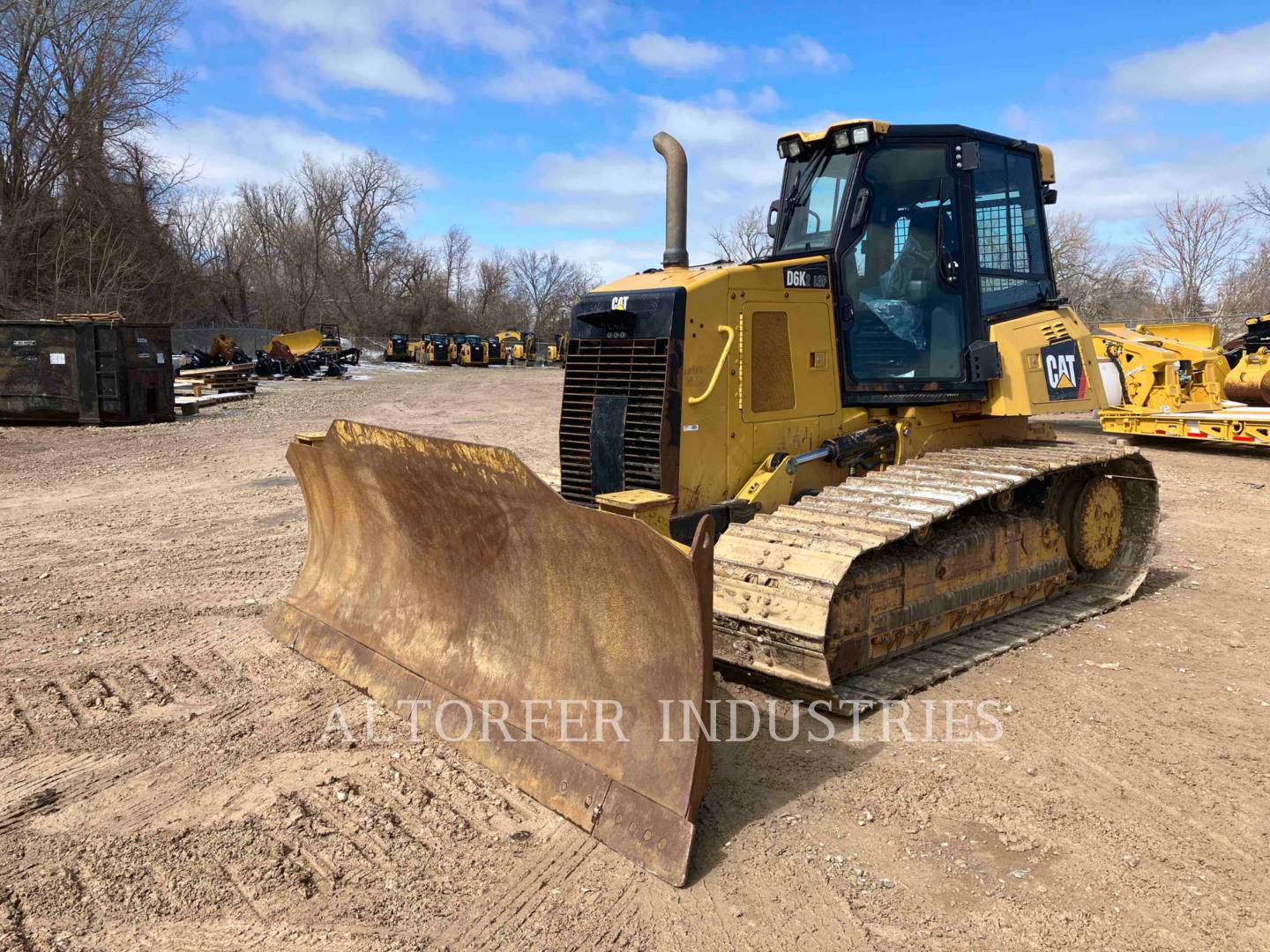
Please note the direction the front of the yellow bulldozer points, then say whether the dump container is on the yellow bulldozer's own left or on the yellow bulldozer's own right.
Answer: on the yellow bulldozer's own right

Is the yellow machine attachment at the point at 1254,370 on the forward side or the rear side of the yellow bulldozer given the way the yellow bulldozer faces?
on the rear side

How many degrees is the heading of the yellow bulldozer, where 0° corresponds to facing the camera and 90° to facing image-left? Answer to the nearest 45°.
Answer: approximately 45°

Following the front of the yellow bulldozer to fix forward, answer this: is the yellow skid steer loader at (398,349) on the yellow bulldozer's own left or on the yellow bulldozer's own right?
on the yellow bulldozer's own right

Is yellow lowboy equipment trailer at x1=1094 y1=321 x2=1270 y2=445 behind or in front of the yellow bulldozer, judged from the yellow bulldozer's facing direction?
behind

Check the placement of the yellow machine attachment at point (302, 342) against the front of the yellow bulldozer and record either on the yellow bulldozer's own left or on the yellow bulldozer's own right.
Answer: on the yellow bulldozer's own right

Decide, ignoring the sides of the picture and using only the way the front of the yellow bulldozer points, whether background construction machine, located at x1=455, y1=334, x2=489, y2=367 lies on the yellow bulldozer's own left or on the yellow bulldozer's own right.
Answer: on the yellow bulldozer's own right
